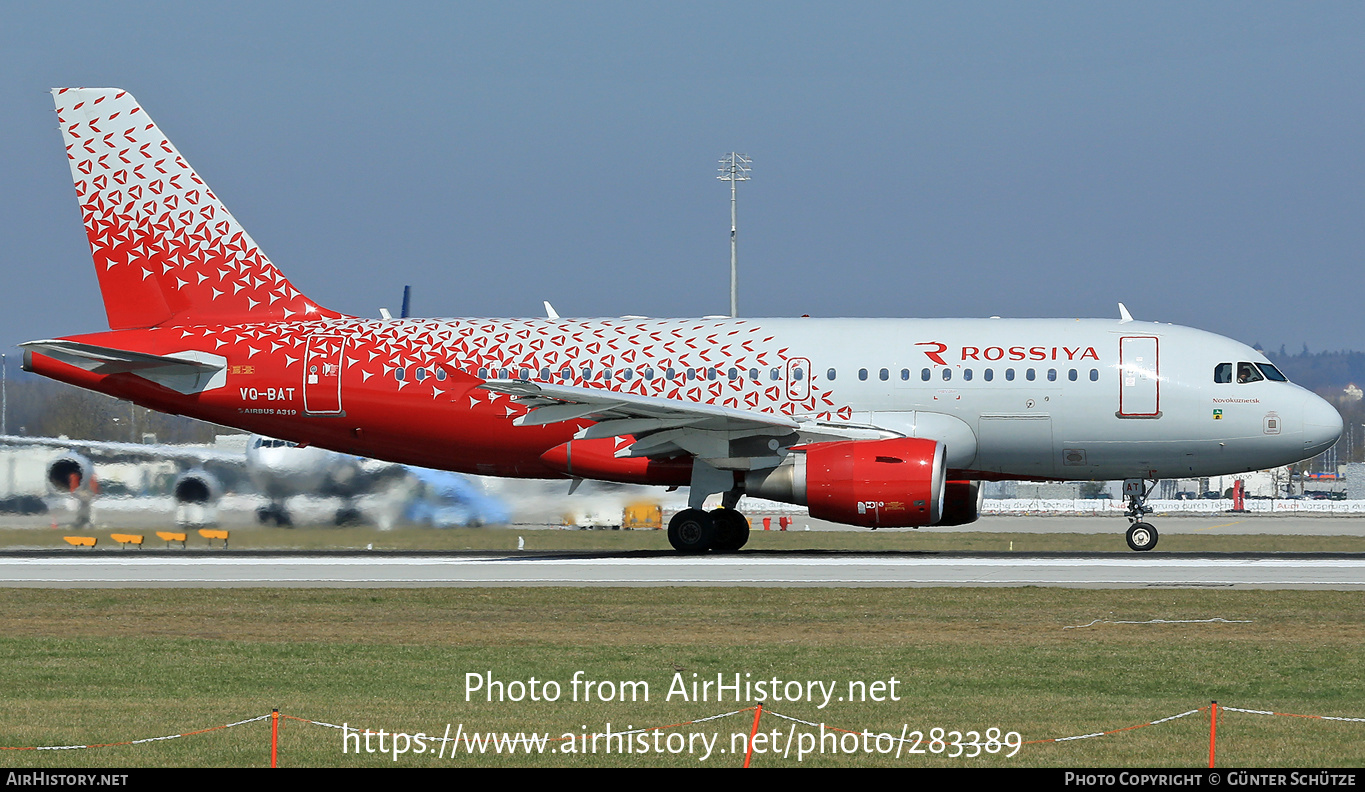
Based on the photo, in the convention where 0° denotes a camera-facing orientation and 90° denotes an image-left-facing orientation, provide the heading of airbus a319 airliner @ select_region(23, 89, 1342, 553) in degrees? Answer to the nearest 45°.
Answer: approximately 270°
